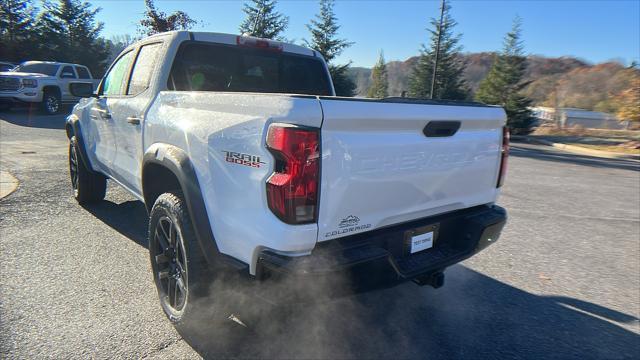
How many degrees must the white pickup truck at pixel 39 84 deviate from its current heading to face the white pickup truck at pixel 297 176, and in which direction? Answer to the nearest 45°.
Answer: approximately 45° to its left

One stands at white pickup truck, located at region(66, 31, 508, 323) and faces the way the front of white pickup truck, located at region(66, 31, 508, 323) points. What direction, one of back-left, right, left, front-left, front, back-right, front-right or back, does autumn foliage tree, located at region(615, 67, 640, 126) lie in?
right

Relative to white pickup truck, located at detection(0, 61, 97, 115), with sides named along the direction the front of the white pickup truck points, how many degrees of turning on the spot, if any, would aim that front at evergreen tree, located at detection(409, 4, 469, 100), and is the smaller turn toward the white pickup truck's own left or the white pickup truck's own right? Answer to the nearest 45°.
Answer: approximately 135° to the white pickup truck's own left

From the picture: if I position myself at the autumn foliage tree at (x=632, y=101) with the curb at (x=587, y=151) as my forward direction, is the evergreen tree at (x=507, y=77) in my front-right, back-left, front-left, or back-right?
front-right

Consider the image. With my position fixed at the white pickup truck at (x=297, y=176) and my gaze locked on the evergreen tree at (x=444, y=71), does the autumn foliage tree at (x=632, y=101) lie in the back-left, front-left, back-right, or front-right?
front-right

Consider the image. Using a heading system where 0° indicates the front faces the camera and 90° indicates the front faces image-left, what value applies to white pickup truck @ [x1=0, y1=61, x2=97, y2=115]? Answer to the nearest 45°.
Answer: approximately 45°

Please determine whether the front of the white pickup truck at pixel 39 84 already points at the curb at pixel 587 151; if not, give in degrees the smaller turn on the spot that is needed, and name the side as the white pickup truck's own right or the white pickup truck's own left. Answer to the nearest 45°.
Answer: approximately 90° to the white pickup truck's own left

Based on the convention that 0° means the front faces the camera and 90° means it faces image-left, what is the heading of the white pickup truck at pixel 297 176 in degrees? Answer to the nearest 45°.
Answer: approximately 135°

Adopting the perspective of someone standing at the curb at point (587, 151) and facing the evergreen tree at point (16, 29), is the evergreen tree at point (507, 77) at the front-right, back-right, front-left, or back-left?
front-right

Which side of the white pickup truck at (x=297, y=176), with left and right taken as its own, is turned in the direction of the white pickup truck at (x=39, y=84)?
front

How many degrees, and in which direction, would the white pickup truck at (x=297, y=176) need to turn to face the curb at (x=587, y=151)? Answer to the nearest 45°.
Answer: approximately 90° to its right

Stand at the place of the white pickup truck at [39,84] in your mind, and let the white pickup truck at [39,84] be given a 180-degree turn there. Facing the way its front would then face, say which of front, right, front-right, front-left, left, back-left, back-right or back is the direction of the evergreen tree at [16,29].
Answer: front-left

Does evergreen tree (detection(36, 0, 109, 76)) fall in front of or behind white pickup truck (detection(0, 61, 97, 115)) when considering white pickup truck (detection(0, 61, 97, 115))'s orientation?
behind

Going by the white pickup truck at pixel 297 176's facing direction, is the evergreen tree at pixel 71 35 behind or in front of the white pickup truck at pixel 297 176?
in front

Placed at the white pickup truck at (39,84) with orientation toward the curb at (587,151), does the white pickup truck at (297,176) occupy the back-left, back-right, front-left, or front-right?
front-right
